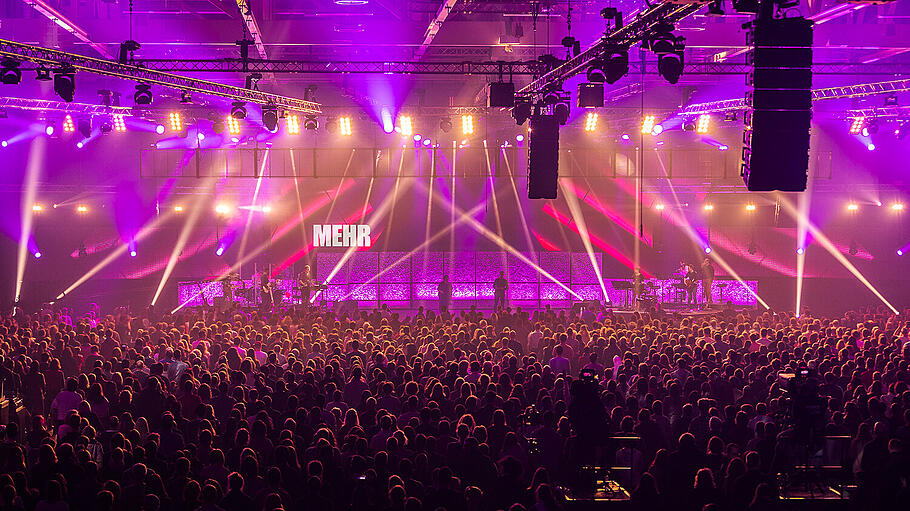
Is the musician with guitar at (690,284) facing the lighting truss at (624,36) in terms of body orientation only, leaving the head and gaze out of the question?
yes

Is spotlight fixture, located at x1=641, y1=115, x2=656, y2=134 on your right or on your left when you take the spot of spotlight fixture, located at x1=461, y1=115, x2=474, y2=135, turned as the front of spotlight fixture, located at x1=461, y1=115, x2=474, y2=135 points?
on your left

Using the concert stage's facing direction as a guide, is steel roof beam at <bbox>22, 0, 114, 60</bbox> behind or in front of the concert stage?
in front

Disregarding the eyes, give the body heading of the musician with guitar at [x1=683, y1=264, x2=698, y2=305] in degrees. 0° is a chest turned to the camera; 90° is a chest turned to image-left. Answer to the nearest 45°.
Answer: approximately 0°

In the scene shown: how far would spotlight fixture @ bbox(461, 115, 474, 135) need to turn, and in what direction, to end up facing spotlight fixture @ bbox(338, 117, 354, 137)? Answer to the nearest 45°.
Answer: approximately 90° to its right

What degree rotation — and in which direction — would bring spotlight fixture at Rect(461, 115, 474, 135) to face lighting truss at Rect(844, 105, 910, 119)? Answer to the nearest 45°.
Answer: approximately 90° to its left

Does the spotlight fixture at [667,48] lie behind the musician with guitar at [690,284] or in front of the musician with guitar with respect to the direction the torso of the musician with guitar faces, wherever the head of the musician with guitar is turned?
in front

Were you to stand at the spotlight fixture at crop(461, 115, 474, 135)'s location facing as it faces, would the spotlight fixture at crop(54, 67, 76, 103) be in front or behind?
in front
